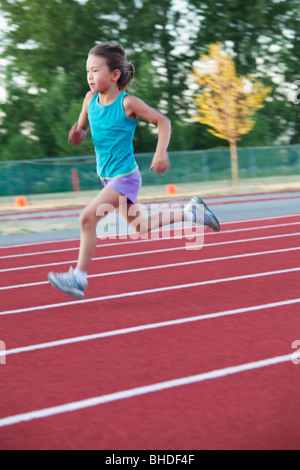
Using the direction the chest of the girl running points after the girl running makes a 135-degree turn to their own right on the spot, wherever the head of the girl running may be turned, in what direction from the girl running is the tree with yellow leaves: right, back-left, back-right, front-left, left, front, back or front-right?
front

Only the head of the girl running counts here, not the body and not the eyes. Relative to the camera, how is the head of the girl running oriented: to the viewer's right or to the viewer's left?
to the viewer's left

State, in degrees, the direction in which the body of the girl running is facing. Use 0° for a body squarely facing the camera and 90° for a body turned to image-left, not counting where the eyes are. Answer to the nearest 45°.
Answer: approximately 45°

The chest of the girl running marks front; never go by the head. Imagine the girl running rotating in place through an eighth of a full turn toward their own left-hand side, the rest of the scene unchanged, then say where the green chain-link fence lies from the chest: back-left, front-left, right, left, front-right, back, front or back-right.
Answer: back

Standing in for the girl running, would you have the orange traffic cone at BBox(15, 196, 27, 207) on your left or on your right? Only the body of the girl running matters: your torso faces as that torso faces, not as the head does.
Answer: on your right
